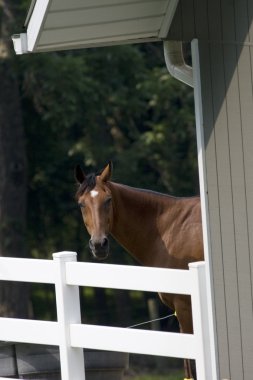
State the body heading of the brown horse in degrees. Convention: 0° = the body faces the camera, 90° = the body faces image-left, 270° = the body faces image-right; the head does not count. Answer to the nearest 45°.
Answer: approximately 90°

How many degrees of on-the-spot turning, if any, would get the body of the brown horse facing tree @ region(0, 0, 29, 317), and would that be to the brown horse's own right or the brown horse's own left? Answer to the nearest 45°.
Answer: approximately 90° to the brown horse's own right

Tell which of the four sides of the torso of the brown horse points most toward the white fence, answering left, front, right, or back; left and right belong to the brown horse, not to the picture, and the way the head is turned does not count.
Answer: left

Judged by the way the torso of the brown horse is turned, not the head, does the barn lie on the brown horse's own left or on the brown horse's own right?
on the brown horse's own left
